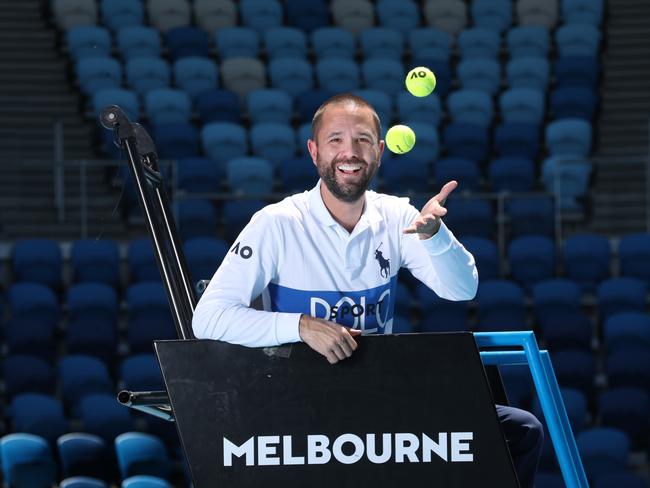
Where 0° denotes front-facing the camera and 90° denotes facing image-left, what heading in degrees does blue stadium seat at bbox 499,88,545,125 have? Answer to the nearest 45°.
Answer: approximately 0°

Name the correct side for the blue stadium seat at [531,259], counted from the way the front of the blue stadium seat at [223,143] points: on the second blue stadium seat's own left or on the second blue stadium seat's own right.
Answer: on the second blue stadium seat's own left

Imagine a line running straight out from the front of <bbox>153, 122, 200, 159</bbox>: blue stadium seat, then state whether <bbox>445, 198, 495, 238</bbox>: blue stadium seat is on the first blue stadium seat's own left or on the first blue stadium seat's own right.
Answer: on the first blue stadium seat's own left

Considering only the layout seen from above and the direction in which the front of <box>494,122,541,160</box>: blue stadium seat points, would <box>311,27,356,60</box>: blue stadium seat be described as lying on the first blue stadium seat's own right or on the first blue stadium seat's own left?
on the first blue stadium seat's own right
